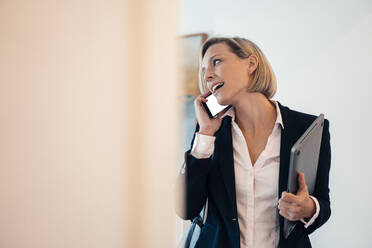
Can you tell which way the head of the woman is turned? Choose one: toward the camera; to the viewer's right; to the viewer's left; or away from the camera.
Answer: to the viewer's left

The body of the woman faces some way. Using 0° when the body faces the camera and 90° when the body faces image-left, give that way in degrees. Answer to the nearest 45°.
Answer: approximately 0°
